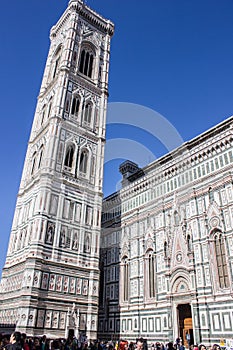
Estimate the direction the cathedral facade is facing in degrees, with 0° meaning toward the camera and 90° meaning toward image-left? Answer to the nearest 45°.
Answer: approximately 45°

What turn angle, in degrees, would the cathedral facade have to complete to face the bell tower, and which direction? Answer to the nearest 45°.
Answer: approximately 45° to its right
